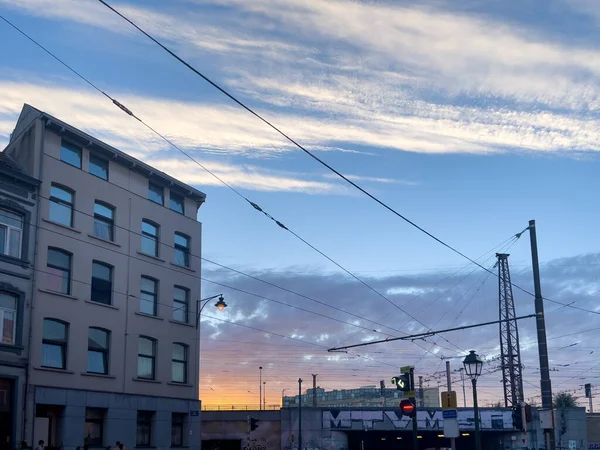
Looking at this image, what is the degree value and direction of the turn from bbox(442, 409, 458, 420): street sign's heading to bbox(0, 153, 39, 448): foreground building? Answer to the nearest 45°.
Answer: approximately 90° to its right

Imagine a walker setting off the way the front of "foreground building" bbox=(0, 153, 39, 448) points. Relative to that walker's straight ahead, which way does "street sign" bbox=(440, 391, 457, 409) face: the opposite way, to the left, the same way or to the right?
to the right

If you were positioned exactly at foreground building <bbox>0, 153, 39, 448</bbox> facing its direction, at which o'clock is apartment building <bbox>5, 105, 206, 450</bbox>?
The apartment building is roughly at 9 o'clock from the foreground building.

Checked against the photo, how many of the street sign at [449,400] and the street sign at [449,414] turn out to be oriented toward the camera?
2

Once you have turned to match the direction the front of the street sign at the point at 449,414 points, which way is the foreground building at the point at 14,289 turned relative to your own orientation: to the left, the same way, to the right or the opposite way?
to the left

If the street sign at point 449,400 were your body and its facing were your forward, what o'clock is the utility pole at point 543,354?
The utility pole is roughly at 8 o'clock from the street sign.

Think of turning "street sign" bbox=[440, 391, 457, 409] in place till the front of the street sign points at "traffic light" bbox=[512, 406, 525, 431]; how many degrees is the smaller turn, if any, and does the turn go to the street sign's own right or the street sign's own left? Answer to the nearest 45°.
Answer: approximately 135° to the street sign's own left

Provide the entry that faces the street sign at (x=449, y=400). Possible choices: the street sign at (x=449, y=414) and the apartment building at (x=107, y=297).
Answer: the apartment building

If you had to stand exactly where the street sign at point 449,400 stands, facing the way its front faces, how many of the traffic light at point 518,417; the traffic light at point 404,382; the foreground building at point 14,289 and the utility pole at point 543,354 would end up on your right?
2

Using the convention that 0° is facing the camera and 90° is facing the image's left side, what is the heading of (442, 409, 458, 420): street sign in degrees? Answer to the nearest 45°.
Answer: approximately 0°

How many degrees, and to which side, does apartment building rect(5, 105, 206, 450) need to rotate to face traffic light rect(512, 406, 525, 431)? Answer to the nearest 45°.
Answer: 0° — it already faces it

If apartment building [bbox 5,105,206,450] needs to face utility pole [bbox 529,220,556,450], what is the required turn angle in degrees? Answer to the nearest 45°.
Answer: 0° — it already faces it

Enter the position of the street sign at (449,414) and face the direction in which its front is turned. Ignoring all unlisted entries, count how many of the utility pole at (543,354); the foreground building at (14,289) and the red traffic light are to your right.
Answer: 2

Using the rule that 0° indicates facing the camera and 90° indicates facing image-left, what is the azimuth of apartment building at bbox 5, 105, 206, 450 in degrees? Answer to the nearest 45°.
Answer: approximately 315°
